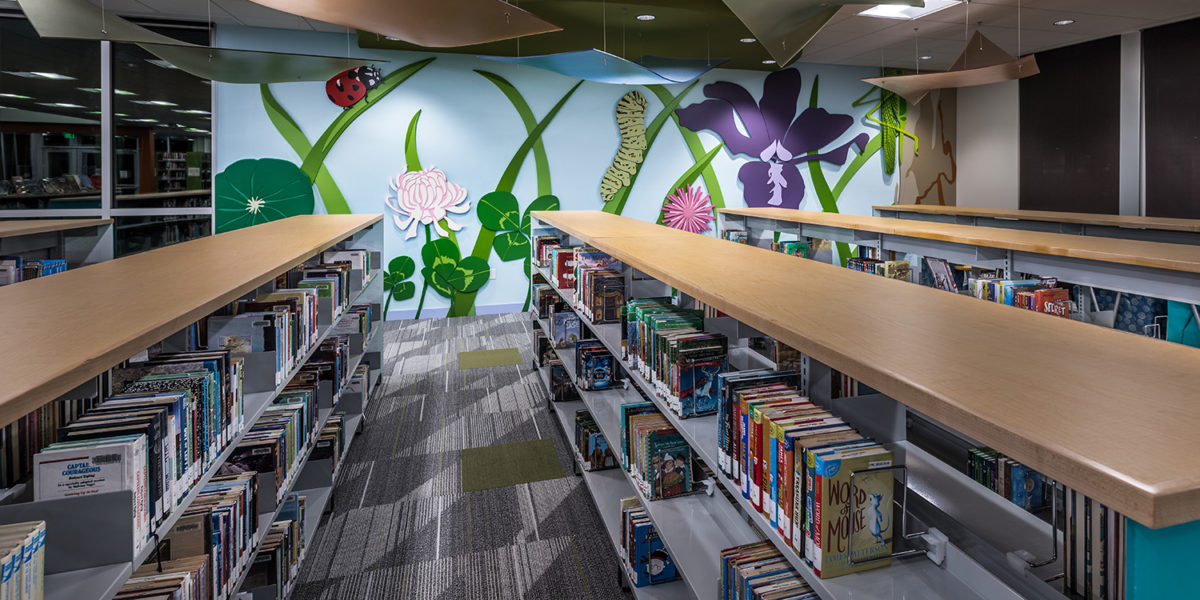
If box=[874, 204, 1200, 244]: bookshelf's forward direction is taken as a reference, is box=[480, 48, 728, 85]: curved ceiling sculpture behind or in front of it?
in front

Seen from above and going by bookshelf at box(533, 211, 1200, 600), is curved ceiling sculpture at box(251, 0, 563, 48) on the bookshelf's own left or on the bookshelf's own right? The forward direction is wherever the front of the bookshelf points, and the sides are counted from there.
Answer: on the bookshelf's own right

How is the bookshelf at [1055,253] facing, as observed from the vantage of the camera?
facing the viewer and to the left of the viewer

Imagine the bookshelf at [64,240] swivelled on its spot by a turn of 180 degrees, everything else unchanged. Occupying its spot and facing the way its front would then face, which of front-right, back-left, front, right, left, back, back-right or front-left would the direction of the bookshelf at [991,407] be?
back-left

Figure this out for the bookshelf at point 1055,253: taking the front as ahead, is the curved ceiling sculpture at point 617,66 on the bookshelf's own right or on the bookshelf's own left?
on the bookshelf's own right

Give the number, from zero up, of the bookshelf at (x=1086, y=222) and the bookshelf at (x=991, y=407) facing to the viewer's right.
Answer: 0

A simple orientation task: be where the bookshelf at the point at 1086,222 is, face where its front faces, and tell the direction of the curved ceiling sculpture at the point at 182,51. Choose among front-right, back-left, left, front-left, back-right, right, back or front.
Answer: front

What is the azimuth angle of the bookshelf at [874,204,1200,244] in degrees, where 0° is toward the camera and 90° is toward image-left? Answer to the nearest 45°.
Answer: approximately 45°
